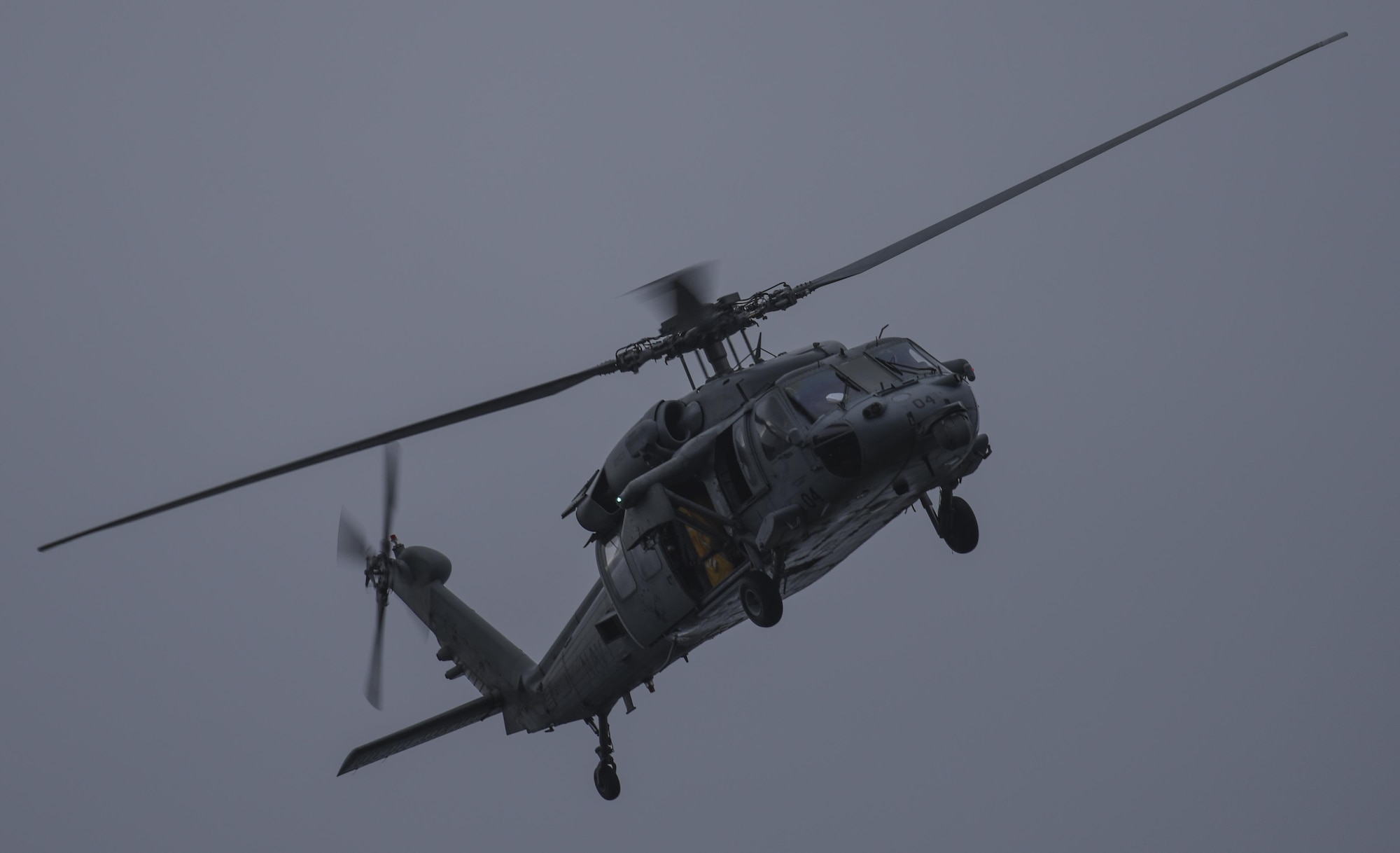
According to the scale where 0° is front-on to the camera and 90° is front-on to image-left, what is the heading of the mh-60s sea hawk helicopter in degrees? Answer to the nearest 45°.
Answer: approximately 315°
